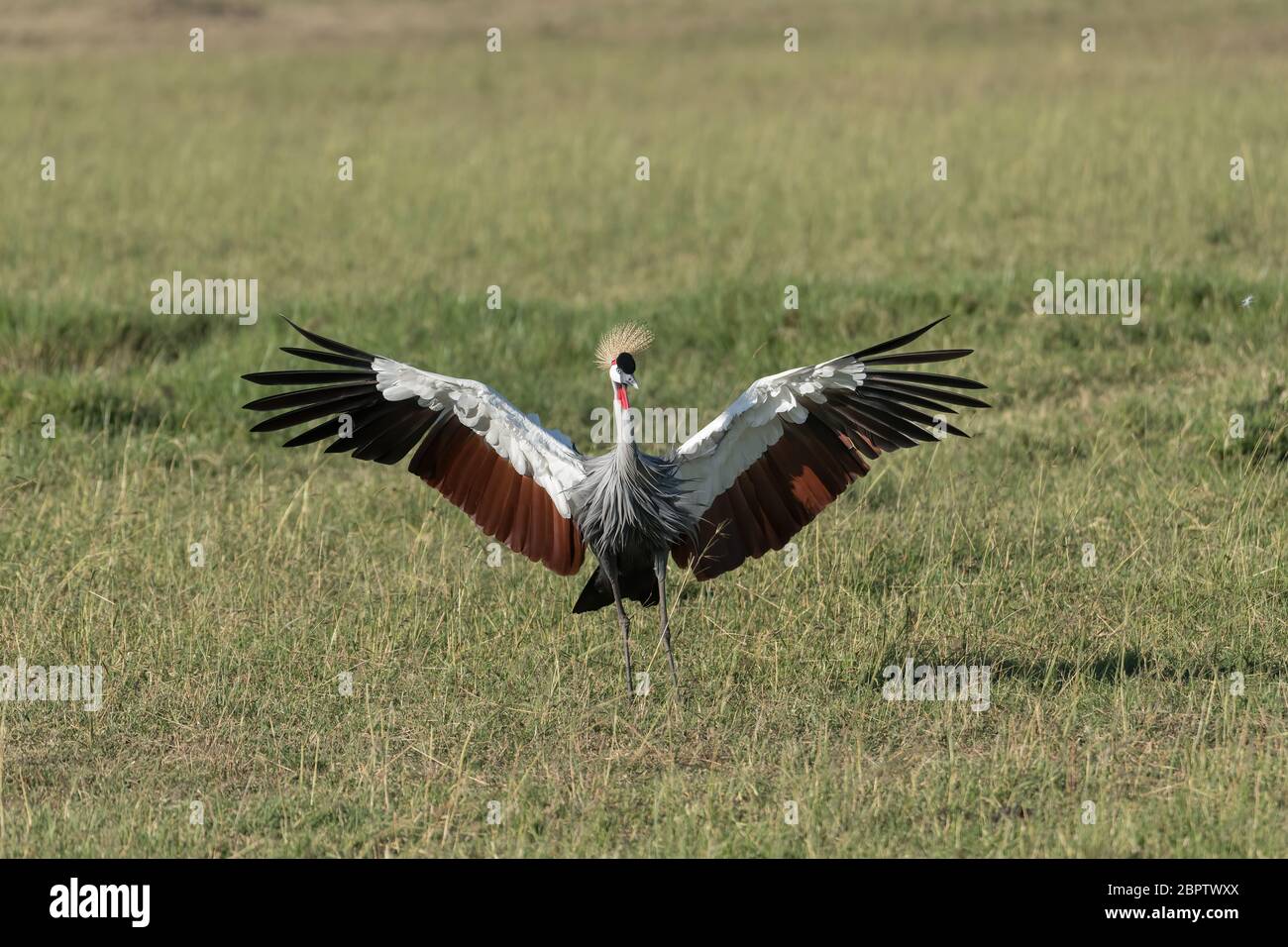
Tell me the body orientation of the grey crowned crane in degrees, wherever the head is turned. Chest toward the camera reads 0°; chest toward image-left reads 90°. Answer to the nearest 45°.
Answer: approximately 0°
